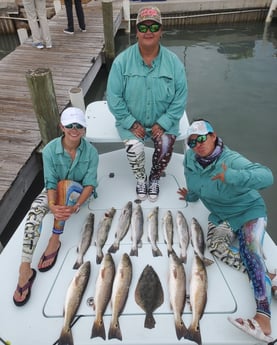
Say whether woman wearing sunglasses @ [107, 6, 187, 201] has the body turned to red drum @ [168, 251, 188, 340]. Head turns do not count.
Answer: yes

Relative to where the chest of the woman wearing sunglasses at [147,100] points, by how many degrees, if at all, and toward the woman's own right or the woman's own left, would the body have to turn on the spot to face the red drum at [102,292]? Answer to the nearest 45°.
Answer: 0° — they already face it

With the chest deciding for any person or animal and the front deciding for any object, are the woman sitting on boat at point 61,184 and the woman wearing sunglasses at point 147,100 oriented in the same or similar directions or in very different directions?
same or similar directions

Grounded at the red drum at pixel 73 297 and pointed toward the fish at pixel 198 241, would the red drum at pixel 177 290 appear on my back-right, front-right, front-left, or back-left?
front-right

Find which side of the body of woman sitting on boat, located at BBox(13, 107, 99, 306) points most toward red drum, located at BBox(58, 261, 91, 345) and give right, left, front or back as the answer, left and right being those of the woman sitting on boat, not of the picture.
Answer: front

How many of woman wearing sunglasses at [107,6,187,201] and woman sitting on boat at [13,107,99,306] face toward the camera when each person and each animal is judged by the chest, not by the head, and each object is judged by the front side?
2

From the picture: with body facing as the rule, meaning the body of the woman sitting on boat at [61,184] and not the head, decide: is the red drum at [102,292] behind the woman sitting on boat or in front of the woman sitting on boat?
in front

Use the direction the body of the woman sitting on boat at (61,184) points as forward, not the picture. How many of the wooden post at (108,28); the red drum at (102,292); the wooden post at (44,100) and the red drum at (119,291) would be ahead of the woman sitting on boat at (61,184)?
2

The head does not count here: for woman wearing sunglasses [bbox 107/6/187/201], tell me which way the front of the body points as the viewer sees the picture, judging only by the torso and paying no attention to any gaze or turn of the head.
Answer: toward the camera

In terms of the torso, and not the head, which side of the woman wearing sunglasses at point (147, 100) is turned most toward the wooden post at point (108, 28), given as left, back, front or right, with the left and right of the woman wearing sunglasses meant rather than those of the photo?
back

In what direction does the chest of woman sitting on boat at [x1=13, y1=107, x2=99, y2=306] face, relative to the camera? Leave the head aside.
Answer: toward the camera

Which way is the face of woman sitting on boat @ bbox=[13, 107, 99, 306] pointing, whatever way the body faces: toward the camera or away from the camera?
toward the camera

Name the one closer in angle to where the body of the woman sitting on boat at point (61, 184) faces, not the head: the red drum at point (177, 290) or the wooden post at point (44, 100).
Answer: the red drum

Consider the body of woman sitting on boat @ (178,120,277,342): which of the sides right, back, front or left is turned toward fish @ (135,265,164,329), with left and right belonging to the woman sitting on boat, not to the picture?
front

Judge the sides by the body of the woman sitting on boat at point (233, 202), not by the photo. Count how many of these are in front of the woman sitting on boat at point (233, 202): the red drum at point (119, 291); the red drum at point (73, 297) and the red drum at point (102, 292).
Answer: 3

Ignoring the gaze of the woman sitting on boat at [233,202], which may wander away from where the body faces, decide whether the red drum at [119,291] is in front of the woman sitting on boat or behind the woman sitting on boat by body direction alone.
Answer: in front

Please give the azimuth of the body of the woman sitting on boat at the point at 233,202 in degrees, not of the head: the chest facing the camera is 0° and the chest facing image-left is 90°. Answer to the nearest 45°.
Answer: approximately 45°

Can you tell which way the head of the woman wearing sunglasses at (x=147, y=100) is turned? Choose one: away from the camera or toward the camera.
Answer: toward the camera
